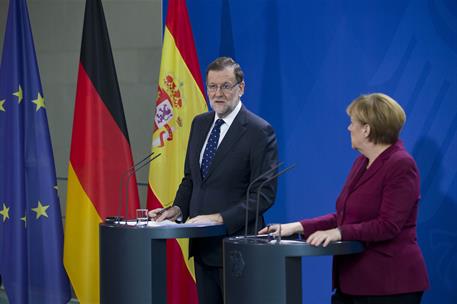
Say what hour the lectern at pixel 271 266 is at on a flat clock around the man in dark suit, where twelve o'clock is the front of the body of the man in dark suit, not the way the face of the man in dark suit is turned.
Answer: The lectern is roughly at 10 o'clock from the man in dark suit.

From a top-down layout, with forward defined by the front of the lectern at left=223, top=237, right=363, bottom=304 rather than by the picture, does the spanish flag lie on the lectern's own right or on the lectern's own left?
on the lectern's own right

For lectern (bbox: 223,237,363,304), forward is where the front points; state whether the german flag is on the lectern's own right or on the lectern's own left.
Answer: on the lectern's own right

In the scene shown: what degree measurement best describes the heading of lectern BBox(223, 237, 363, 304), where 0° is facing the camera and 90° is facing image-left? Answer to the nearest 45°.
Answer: approximately 45°

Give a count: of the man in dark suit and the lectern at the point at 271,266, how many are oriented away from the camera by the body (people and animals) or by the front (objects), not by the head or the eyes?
0

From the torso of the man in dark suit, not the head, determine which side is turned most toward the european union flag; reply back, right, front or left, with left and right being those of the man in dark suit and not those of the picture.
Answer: right

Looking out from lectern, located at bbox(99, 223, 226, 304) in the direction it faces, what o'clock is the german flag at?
The german flag is roughly at 4 o'clock from the lectern.

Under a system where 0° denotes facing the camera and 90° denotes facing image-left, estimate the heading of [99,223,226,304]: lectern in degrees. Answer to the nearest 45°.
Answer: approximately 45°

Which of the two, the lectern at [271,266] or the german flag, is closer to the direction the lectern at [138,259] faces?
the lectern

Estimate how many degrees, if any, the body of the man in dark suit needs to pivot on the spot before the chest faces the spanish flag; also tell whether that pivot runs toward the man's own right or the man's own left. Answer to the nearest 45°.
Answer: approximately 135° to the man's own right

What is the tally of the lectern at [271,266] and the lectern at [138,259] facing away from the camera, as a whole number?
0

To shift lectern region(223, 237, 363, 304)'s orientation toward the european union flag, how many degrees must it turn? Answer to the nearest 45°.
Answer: approximately 90° to its right

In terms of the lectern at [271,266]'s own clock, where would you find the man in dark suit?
The man in dark suit is roughly at 4 o'clock from the lectern.
